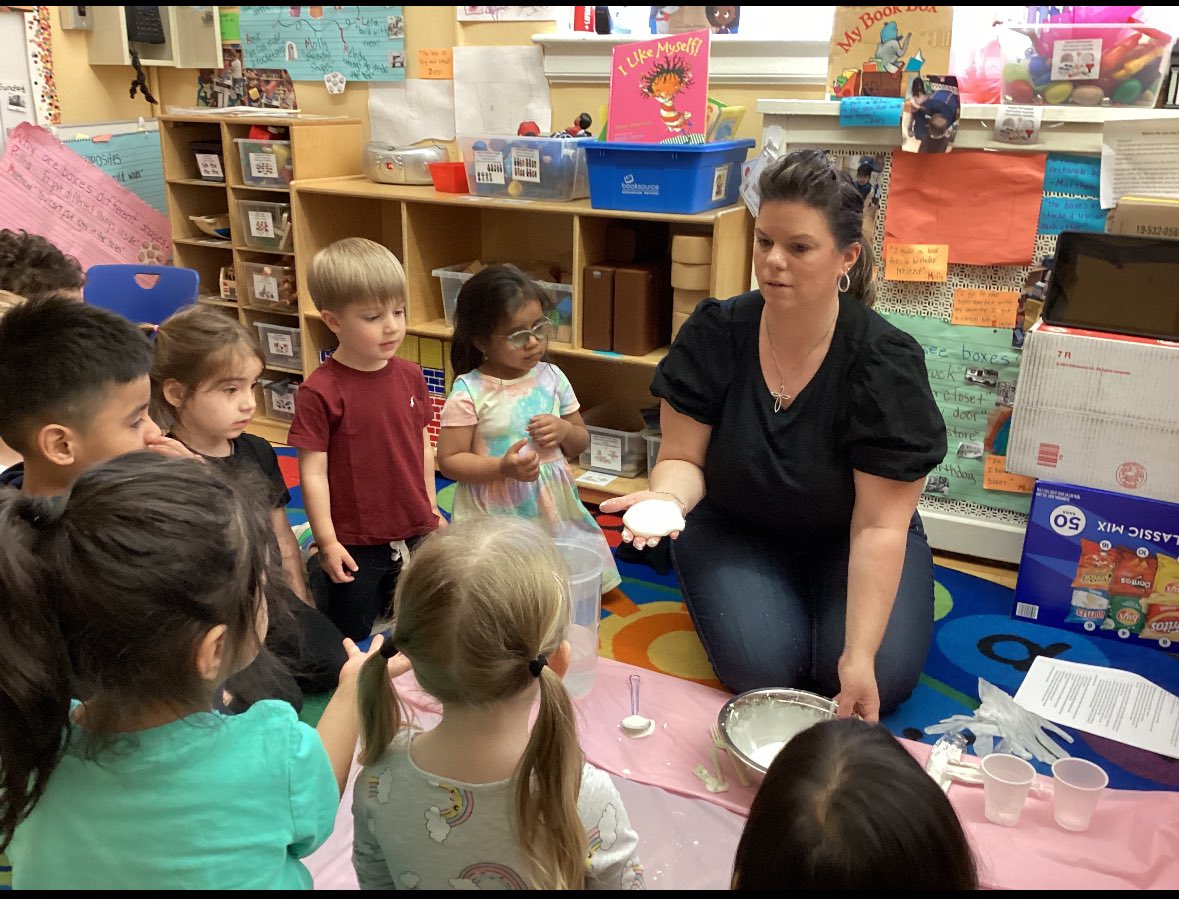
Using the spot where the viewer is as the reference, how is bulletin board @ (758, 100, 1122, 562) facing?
facing the viewer

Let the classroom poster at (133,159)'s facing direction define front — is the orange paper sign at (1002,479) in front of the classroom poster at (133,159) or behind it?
in front

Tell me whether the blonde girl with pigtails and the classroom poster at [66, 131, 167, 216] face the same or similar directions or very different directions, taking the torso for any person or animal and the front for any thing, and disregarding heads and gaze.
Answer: very different directions

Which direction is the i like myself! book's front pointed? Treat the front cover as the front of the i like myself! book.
toward the camera

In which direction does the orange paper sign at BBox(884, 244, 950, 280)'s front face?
toward the camera

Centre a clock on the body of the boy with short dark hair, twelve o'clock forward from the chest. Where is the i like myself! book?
The i like myself! book is roughly at 11 o'clock from the boy with short dark hair.

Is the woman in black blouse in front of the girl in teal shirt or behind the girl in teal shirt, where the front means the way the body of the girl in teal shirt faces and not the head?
in front

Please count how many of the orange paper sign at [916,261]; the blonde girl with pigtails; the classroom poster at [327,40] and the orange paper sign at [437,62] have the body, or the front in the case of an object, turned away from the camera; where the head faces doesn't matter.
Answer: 1

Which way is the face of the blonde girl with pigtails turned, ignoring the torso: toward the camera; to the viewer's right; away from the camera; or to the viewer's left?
away from the camera

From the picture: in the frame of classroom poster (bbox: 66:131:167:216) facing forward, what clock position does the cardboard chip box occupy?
The cardboard chip box is roughly at 11 o'clock from the classroom poster.

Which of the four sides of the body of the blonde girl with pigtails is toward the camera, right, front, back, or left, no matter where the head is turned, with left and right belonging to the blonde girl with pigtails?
back

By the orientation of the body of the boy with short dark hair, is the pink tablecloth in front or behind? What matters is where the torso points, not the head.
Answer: in front

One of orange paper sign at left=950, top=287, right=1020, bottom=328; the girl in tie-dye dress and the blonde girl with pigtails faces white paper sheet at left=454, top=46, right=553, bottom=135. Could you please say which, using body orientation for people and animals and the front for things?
the blonde girl with pigtails

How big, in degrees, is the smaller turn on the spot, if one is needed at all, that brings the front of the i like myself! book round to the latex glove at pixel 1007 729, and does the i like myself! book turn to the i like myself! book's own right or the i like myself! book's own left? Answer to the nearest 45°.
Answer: approximately 45° to the i like myself! book's own left

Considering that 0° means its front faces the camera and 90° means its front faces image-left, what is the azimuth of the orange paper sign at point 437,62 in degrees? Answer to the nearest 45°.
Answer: approximately 0°

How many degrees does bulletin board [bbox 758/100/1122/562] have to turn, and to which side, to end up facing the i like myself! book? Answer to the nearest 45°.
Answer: approximately 90° to its right

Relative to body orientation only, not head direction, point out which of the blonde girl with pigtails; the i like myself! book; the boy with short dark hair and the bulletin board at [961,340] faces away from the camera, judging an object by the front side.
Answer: the blonde girl with pigtails

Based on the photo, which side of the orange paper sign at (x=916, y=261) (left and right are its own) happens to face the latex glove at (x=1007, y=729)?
front

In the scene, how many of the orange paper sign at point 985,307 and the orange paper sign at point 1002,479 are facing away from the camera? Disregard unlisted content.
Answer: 0
